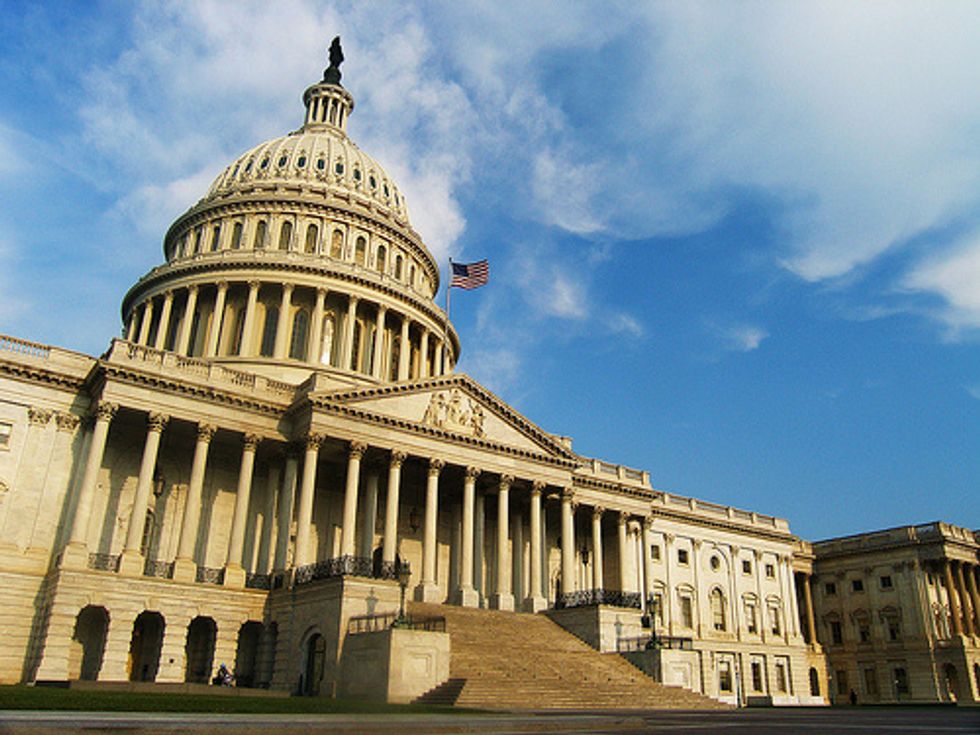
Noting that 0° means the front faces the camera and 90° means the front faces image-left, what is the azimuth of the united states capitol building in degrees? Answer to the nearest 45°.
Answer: approximately 315°
